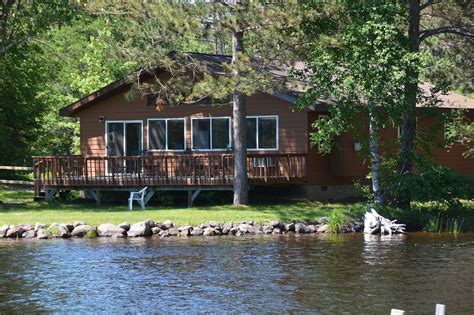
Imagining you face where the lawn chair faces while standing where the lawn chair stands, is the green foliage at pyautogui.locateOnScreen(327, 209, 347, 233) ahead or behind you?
behind

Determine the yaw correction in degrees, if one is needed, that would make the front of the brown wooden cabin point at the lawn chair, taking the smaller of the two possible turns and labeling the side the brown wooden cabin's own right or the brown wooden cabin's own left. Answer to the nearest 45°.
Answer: approximately 45° to the brown wooden cabin's own right

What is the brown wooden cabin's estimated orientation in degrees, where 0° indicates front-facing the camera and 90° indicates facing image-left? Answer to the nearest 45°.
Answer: approximately 0°

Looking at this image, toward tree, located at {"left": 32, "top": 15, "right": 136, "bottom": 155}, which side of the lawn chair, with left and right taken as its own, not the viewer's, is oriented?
right

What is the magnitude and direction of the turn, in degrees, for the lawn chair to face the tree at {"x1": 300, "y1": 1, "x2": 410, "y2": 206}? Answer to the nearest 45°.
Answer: approximately 135° to its left

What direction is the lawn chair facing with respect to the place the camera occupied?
facing to the left of the viewer
